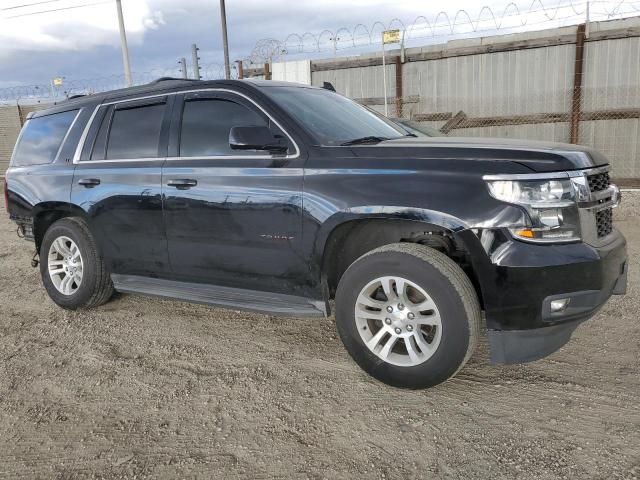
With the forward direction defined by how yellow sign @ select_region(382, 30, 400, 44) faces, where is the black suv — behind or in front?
in front

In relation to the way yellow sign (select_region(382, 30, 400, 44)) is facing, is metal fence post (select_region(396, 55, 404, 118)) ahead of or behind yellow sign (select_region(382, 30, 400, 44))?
behind

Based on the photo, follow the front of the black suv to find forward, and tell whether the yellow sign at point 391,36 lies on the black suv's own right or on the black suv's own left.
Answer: on the black suv's own left

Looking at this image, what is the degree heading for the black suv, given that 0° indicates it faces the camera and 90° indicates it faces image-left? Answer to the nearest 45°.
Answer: approximately 315°

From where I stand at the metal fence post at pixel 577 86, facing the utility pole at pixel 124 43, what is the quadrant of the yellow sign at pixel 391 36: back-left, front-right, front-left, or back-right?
front-left

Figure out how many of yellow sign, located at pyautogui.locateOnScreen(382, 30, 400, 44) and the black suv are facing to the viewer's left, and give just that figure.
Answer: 0

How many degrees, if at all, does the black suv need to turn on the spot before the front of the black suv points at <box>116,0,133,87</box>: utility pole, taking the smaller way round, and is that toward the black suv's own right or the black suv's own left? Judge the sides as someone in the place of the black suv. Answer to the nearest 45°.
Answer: approximately 135° to the black suv's own left

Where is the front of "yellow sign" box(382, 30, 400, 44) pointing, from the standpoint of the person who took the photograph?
facing the viewer

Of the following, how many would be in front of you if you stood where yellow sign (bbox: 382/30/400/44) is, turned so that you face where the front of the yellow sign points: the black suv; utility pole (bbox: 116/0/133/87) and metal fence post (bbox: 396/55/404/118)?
1

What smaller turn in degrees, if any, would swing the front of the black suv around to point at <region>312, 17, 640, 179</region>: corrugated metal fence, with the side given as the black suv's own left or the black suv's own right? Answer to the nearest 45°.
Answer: approximately 90° to the black suv's own left

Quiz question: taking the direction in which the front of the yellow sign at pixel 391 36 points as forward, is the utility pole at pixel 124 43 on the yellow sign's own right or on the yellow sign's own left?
on the yellow sign's own right

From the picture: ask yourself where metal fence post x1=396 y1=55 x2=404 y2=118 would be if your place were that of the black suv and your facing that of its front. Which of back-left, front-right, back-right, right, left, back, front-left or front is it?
back-left

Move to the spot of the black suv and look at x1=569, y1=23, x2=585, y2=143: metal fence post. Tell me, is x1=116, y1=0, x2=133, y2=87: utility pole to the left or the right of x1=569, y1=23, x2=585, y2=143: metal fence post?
left
